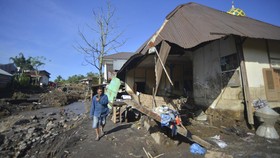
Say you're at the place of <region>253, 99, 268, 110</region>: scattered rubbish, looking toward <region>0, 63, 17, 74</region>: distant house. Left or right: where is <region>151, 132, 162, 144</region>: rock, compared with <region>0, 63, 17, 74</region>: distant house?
left

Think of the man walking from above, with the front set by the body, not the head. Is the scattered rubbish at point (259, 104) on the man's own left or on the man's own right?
on the man's own left

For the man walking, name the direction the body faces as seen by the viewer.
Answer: toward the camera

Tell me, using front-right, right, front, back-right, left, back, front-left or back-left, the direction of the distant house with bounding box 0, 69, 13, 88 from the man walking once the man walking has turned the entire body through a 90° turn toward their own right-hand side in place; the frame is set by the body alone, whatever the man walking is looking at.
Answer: front-right

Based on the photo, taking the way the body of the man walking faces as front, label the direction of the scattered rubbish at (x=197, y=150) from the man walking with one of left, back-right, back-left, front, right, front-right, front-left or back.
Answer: front-left

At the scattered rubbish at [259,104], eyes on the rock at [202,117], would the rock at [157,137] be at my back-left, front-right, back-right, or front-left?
front-left

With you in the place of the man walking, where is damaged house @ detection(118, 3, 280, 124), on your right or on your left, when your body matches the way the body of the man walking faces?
on your left

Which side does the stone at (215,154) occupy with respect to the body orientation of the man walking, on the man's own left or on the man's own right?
on the man's own left

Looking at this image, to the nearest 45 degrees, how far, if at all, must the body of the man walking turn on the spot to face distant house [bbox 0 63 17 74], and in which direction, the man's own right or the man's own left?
approximately 135° to the man's own right

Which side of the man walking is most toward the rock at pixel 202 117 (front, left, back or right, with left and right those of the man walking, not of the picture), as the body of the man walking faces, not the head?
left

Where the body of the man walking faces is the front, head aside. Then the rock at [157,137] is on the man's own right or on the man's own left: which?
on the man's own left
